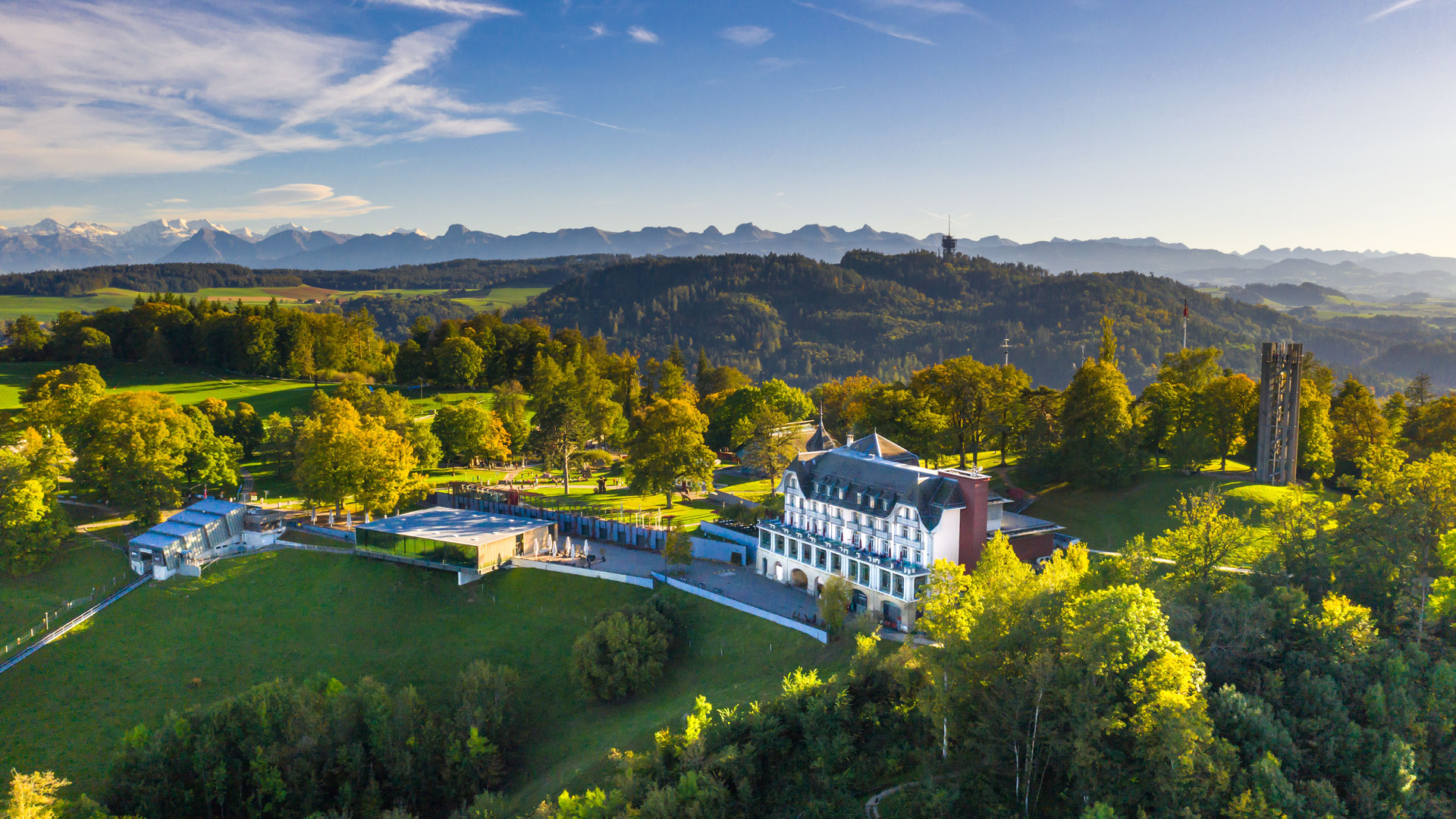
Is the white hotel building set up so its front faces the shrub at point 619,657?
yes

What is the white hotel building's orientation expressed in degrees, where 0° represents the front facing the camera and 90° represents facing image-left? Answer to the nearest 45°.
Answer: approximately 45°

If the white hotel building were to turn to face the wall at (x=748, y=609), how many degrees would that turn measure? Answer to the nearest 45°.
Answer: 0° — it already faces it

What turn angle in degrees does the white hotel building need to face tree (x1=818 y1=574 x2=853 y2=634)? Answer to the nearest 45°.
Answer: approximately 45° to its left

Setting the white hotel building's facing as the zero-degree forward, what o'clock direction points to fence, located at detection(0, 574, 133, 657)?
The fence is roughly at 1 o'clock from the white hotel building.

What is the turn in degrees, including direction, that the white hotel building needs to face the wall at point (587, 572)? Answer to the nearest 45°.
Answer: approximately 45° to its right

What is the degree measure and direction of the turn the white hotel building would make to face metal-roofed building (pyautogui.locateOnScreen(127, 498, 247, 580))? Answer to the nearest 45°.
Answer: approximately 45° to its right

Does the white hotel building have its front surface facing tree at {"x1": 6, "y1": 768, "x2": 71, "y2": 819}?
yes

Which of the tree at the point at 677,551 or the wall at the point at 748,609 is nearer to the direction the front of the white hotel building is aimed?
the wall
